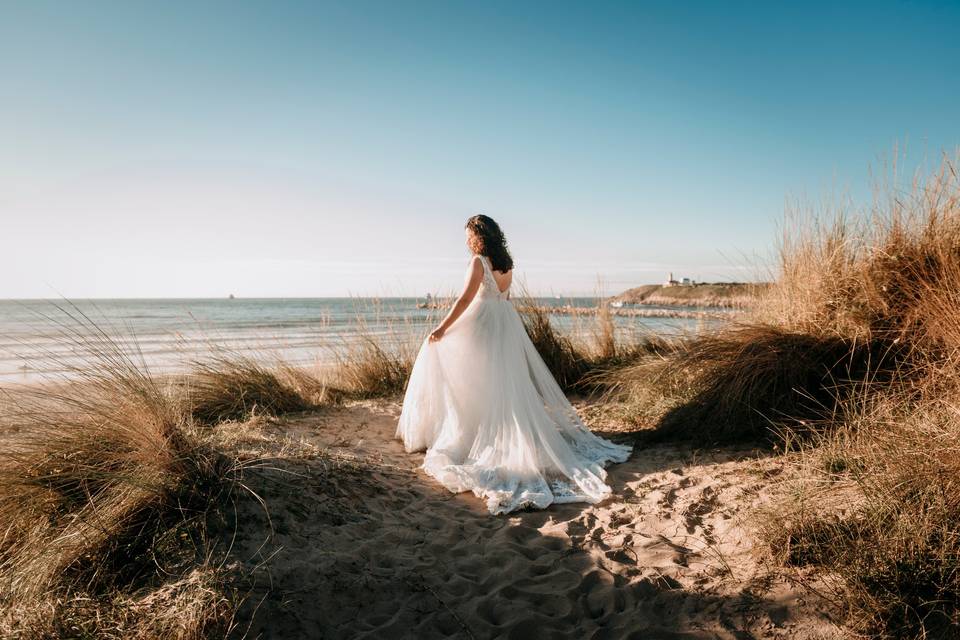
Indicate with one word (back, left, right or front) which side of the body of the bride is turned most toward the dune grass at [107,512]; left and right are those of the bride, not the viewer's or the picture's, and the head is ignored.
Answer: left

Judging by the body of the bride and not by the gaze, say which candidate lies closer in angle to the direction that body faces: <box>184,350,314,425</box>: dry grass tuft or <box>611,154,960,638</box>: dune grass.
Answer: the dry grass tuft

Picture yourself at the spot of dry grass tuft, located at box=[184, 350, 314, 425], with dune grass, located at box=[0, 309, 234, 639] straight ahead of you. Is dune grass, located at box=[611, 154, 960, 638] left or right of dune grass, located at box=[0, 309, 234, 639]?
left

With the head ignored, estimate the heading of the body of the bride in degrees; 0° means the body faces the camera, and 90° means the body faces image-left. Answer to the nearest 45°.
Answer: approximately 135°

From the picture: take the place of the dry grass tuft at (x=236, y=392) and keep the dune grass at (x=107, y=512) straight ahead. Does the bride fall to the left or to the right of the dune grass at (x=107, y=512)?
left

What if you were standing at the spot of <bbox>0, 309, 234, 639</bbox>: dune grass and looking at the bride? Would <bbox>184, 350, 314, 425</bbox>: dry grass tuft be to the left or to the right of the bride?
left

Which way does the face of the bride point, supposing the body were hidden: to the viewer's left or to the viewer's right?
to the viewer's left

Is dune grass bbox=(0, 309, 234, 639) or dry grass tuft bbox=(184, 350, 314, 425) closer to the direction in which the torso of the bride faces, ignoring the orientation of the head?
the dry grass tuft
